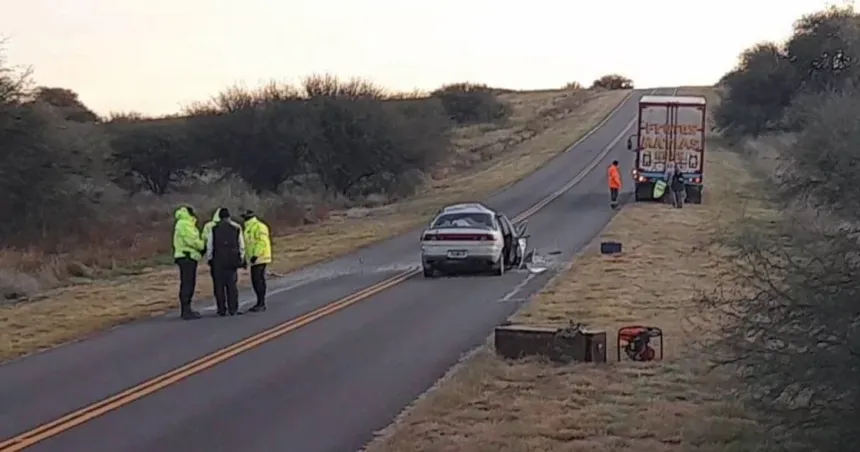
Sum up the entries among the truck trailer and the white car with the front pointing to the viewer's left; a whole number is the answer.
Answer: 0

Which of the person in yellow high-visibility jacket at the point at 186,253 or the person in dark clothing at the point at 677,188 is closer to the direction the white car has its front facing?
the person in dark clothing

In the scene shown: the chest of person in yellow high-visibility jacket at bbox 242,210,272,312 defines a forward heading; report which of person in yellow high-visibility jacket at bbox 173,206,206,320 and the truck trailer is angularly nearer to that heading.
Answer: the person in yellow high-visibility jacket

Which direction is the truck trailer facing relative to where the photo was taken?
away from the camera

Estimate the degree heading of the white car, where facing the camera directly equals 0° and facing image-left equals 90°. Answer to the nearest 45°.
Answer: approximately 180°

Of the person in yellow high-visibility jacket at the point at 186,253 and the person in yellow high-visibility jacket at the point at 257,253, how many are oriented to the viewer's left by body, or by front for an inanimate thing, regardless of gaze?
1

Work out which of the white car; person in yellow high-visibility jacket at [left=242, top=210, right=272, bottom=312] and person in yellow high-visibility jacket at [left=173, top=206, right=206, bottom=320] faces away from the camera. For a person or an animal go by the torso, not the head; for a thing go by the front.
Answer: the white car

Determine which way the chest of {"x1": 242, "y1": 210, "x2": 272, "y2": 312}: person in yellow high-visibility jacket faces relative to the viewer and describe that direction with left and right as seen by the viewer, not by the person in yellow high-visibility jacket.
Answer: facing to the left of the viewer
